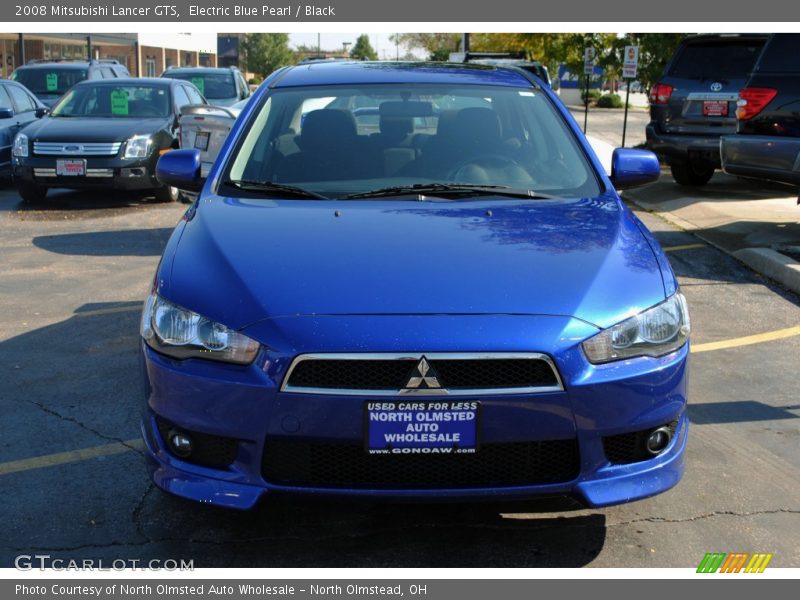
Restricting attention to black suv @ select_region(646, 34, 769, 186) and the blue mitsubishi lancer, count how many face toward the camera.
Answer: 1

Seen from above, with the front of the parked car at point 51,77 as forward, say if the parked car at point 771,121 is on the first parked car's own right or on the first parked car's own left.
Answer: on the first parked car's own left

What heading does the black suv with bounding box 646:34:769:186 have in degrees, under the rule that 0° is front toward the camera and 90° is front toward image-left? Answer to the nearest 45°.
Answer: approximately 180°

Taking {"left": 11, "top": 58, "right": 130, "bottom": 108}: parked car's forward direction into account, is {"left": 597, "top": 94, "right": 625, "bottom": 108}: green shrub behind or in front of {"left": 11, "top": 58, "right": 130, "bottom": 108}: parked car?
behind

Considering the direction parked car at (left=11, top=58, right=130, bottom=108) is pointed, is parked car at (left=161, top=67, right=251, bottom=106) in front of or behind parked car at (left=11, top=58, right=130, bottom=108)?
behind

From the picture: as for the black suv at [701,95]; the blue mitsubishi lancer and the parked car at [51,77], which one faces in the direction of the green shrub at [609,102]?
the black suv

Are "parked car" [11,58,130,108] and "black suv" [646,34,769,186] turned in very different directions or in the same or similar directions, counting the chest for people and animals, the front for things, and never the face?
very different directions

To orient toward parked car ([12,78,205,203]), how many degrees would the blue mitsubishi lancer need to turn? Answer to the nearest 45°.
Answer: approximately 135° to its right

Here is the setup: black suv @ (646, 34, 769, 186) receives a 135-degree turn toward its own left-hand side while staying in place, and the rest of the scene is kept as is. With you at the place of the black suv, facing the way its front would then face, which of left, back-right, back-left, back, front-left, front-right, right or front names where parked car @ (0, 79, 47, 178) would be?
front-right

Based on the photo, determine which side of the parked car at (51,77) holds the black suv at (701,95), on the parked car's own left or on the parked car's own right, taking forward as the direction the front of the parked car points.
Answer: on the parked car's own left

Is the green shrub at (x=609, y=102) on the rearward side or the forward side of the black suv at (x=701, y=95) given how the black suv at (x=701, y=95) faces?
on the forward side
